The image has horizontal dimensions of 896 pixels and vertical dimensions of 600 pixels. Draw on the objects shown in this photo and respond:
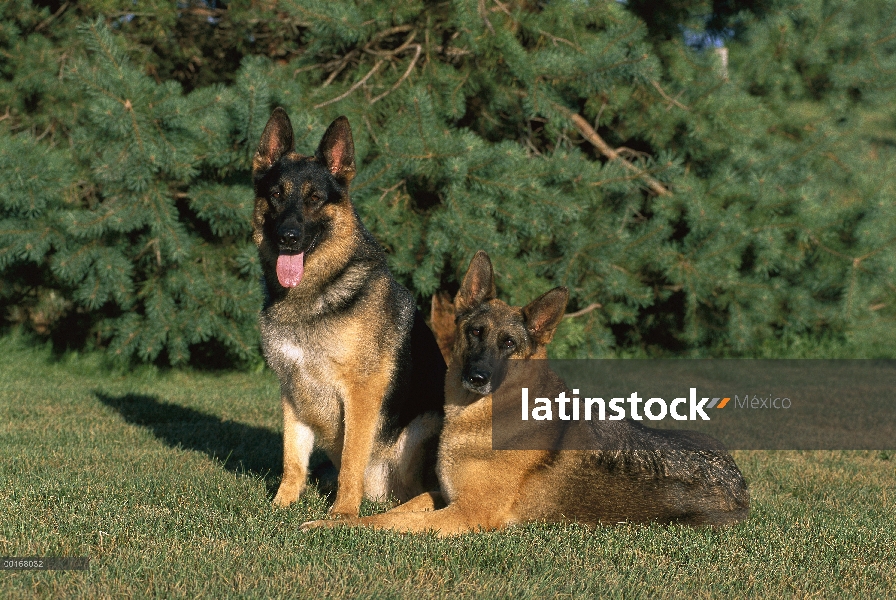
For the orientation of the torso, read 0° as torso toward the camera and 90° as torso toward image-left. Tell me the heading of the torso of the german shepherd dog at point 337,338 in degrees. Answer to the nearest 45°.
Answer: approximately 45°

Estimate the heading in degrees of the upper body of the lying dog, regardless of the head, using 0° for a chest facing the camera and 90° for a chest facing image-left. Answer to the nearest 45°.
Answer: approximately 90°

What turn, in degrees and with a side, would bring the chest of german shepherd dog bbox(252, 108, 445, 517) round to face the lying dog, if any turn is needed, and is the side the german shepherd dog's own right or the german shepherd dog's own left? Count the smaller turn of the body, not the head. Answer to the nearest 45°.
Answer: approximately 90° to the german shepherd dog's own left

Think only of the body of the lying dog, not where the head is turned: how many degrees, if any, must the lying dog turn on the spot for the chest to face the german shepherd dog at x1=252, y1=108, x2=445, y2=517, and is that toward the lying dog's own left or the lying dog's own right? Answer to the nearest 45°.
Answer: approximately 45° to the lying dog's own right

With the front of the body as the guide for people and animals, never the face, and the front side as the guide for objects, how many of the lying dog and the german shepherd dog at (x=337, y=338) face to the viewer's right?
0
